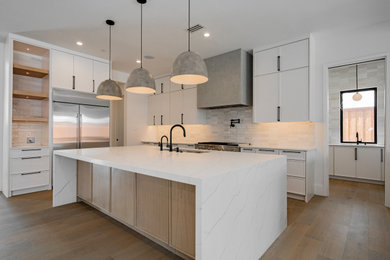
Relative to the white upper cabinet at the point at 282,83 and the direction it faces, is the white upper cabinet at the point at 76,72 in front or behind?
in front

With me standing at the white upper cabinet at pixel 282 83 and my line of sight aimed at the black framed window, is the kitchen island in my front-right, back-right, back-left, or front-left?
back-right

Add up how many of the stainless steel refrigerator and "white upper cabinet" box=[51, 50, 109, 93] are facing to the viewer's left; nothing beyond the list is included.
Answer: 0

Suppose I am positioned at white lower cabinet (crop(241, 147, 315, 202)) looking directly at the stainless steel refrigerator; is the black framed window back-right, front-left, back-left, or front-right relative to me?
back-right

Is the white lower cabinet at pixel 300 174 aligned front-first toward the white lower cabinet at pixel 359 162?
no

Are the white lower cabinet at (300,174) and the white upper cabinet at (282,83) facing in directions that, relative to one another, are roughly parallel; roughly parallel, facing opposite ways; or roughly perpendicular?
roughly parallel

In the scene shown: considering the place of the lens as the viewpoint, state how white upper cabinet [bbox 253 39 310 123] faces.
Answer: facing the viewer and to the left of the viewer

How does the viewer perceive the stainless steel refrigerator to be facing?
facing the viewer and to the right of the viewer

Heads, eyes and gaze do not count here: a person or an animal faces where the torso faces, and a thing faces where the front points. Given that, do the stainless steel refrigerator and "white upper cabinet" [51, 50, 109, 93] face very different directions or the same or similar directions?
same or similar directions

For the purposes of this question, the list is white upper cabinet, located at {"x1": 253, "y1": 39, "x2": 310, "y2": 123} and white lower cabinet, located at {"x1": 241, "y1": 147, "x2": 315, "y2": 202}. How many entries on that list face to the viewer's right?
0

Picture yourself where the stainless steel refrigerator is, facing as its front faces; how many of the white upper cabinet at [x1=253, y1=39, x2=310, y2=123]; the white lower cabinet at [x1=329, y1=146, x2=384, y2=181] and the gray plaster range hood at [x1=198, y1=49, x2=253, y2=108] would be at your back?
0
